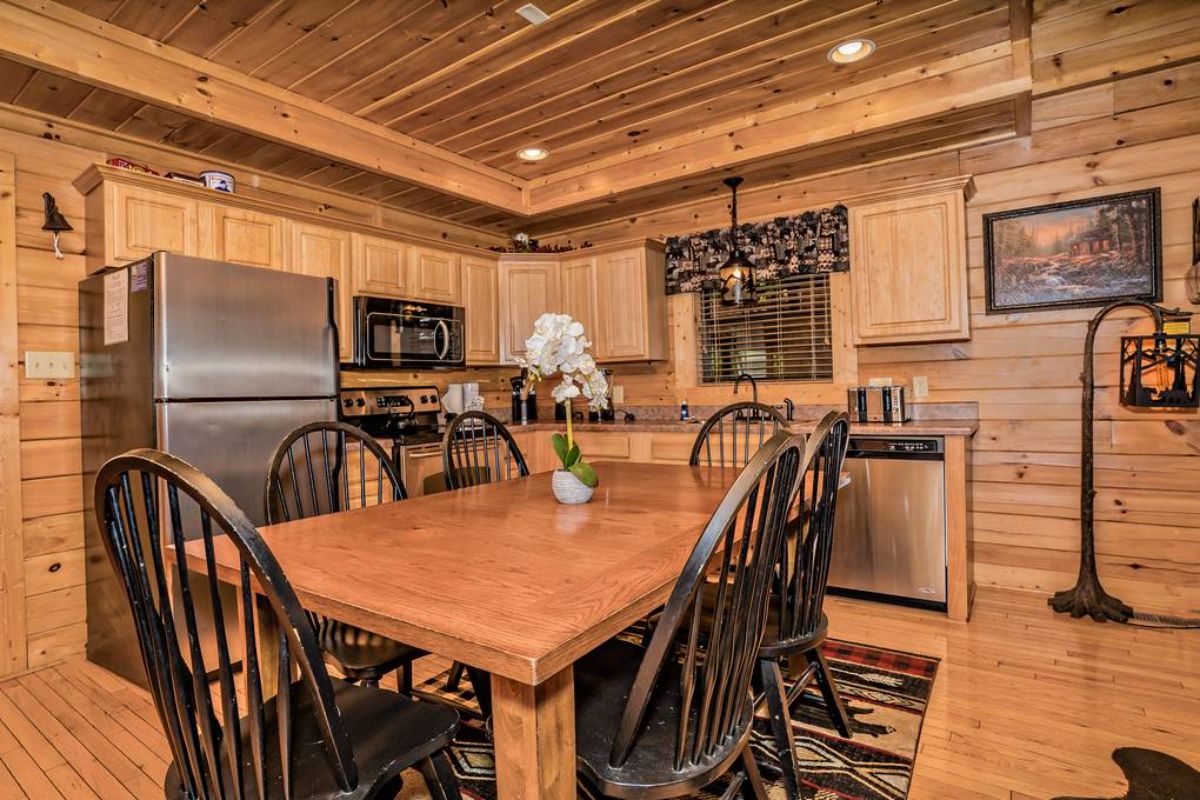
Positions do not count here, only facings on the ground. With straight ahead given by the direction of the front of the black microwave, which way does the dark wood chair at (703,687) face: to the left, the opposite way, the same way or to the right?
the opposite way

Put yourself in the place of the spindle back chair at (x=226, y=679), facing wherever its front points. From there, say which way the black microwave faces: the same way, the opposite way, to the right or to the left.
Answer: to the right

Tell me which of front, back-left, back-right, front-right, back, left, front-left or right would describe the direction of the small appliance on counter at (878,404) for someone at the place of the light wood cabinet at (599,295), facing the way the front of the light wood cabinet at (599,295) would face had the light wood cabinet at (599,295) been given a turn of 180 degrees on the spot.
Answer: right

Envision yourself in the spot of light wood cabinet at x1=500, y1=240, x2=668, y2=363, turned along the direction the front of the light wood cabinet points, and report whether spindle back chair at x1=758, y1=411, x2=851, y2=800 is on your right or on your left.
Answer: on your left

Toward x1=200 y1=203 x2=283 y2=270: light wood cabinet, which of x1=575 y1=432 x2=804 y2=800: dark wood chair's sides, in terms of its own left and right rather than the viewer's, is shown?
front

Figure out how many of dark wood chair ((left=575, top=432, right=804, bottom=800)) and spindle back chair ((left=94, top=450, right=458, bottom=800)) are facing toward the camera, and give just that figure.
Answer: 0

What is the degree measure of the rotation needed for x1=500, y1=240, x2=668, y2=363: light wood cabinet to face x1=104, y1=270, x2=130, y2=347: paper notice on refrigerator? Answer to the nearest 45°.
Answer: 0° — it already faces it

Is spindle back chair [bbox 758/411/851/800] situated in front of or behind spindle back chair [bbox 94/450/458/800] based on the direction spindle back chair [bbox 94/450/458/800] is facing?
in front

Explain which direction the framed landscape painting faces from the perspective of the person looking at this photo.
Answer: facing the viewer and to the left of the viewer

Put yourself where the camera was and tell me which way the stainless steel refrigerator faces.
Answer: facing the viewer and to the right of the viewer

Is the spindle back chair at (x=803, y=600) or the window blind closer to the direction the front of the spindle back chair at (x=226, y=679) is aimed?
the window blind

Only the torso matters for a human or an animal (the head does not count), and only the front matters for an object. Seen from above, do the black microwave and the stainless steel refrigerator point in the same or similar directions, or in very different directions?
same or similar directions

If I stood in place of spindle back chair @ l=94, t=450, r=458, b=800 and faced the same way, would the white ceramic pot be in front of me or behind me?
in front
